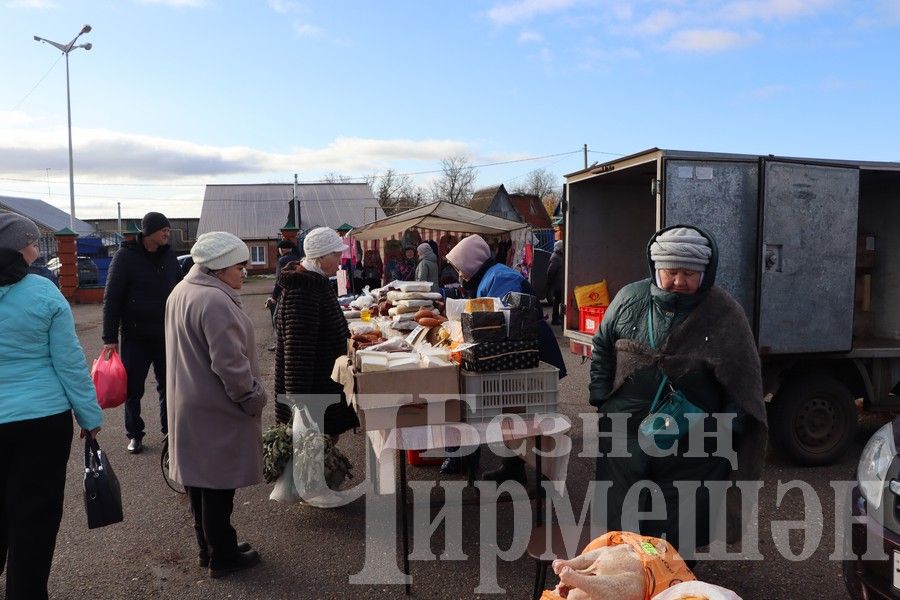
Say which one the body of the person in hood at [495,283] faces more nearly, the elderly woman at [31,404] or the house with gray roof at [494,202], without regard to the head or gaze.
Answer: the elderly woman

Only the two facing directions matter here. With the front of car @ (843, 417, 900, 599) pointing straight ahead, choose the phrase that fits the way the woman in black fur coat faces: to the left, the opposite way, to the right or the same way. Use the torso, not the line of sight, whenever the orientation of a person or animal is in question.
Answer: the opposite way

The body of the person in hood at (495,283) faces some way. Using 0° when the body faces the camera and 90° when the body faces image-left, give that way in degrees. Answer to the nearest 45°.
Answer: approximately 90°

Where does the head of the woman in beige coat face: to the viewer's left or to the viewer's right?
to the viewer's right

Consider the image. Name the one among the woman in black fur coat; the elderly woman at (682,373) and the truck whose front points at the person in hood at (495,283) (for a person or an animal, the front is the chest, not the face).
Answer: the woman in black fur coat

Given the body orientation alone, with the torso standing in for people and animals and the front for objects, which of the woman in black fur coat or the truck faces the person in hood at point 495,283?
the woman in black fur coat

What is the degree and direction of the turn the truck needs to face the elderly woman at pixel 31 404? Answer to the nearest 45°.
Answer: approximately 180°

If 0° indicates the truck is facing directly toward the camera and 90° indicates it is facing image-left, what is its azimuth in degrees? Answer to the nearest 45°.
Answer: approximately 225°

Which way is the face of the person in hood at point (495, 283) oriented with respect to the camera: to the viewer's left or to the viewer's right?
to the viewer's left

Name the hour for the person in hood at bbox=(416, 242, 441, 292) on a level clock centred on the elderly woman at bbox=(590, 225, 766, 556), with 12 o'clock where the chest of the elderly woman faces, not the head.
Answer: The person in hood is roughly at 5 o'clock from the elderly woman.

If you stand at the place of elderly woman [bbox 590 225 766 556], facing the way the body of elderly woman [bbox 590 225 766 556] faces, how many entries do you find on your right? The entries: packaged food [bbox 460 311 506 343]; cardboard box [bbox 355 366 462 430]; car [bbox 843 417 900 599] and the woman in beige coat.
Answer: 3

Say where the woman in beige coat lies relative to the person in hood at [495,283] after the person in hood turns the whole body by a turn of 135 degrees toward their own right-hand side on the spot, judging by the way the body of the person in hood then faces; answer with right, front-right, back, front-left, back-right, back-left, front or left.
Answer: back

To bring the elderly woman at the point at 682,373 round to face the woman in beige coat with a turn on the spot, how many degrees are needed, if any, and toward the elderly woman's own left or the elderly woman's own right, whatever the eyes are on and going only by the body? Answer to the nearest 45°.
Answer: approximately 90° to the elderly woman's own right

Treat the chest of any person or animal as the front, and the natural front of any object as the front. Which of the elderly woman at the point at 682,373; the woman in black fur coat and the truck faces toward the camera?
the elderly woman
